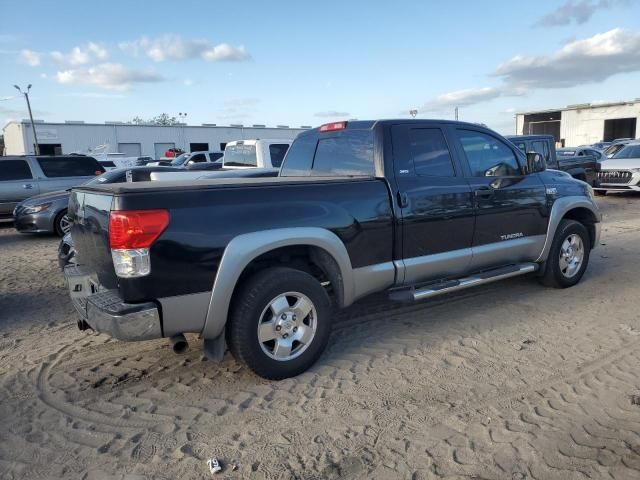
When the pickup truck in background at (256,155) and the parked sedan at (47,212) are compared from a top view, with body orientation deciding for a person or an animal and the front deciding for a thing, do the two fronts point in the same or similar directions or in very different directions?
very different directions

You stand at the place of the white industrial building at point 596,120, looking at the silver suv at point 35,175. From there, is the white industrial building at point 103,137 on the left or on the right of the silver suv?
right

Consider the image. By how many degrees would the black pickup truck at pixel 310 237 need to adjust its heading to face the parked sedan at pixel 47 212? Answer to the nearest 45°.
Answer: approximately 90° to its left

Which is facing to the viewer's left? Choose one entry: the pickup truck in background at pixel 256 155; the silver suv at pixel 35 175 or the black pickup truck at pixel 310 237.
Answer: the silver suv

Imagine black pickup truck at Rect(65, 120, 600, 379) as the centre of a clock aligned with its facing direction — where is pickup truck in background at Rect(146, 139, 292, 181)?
The pickup truck in background is roughly at 10 o'clock from the black pickup truck.

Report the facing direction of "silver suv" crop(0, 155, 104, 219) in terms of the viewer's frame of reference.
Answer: facing to the left of the viewer

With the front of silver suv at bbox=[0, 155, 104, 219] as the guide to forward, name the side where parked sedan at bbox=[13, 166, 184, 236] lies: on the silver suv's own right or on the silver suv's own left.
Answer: on the silver suv's own left

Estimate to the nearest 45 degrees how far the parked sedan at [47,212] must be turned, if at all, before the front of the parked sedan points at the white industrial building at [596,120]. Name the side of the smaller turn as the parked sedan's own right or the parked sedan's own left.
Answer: approximately 180°

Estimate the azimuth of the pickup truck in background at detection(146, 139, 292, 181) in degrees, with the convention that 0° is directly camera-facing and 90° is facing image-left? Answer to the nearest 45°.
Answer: approximately 225°

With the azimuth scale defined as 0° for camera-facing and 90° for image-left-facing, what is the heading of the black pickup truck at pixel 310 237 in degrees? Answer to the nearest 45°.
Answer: approximately 225°

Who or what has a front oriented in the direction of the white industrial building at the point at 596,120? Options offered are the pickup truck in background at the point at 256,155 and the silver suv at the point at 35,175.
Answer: the pickup truck in background
